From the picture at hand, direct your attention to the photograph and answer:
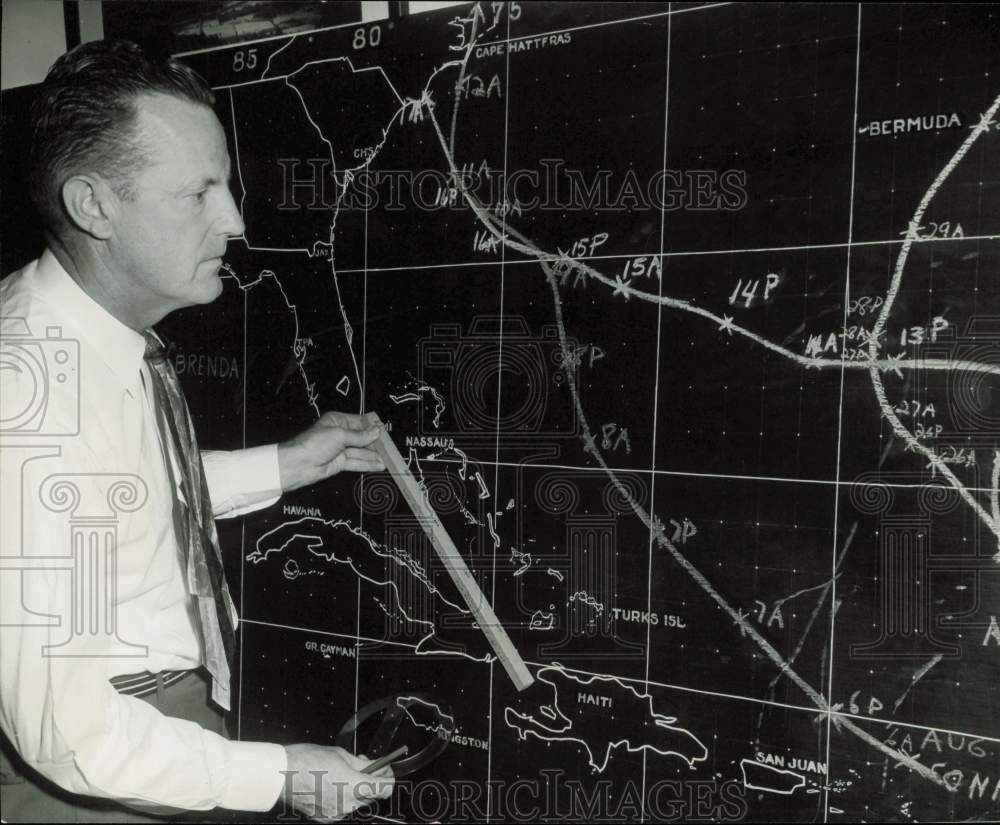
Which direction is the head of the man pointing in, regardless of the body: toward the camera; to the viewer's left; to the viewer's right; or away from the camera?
to the viewer's right

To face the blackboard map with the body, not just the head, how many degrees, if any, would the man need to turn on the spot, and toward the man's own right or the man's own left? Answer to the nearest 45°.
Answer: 0° — they already face it

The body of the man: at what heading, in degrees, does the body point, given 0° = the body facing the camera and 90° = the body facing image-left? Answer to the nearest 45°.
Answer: approximately 270°
